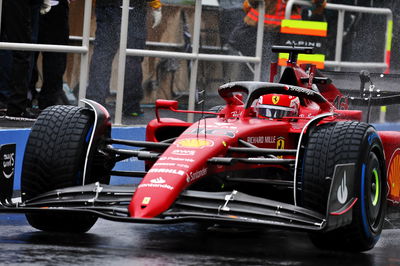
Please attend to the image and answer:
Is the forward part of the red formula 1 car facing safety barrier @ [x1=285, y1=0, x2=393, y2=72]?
no

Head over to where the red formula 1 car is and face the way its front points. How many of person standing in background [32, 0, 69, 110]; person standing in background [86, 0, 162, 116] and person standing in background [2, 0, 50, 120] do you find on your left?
0

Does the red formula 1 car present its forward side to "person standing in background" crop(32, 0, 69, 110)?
no

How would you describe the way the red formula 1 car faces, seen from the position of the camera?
facing the viewer and to the left of the viewer

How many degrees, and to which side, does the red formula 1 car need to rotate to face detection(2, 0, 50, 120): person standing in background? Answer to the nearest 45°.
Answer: approximately 90° to its right

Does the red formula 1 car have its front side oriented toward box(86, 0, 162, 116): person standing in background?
no
